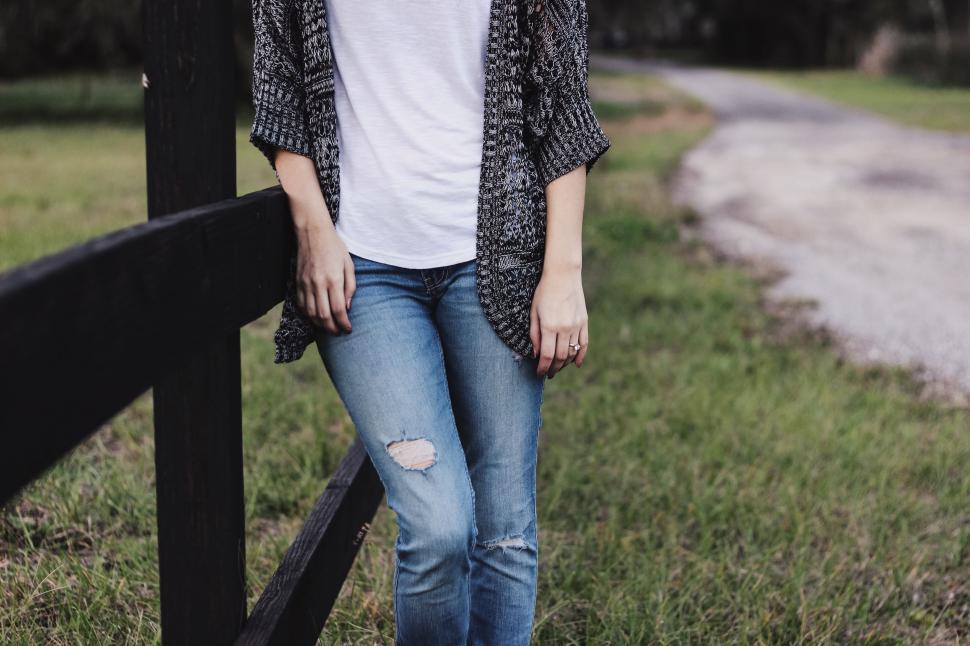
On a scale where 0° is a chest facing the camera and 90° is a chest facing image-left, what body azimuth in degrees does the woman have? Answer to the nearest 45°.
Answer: approximately 0°
